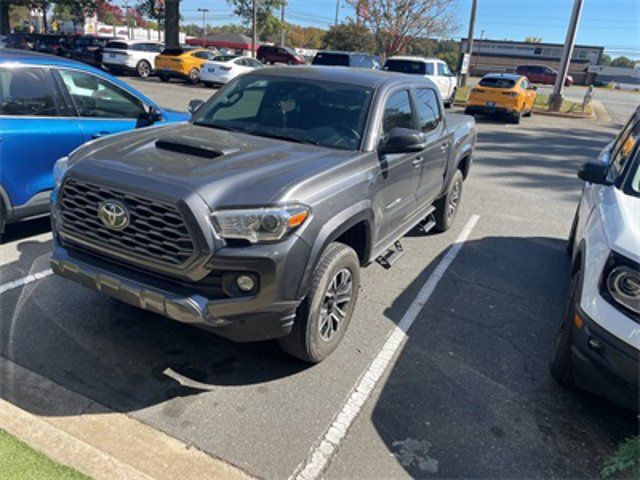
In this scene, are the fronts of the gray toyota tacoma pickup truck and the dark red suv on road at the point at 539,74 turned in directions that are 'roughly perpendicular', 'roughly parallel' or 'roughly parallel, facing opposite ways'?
roughly perpendicular

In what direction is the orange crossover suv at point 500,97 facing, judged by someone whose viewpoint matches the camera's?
facing away from the viewer and to the right of the viewer

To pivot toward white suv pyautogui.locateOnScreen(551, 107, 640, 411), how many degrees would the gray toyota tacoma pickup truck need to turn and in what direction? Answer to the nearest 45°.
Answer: approximately 135° to its left

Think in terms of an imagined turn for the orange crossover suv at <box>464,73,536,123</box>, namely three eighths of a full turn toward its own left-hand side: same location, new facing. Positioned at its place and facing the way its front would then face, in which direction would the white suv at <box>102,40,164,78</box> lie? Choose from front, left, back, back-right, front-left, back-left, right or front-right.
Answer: front

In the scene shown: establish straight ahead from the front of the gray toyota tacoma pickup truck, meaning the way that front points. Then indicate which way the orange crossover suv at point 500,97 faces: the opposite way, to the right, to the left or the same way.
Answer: the opposite way

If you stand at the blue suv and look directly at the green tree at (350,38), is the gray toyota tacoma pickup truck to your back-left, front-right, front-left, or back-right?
back-right

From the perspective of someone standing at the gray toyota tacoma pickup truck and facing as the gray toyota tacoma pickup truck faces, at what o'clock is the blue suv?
The blue suv is roughly at 3 o'clock from the gray toyota tacoma pickup truck.
